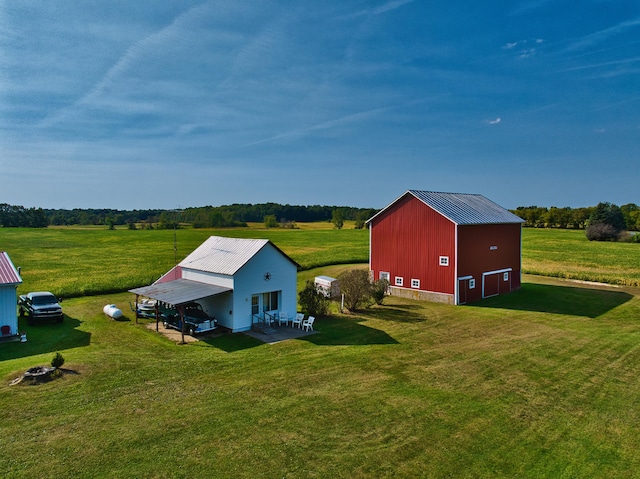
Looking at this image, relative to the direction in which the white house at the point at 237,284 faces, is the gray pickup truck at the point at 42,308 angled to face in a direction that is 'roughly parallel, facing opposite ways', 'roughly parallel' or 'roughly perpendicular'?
roughly parallel

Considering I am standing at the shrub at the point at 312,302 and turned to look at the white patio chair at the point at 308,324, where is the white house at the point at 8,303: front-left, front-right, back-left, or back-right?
front-right

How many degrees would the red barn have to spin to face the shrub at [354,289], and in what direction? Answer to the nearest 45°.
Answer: approximately 90° to its right

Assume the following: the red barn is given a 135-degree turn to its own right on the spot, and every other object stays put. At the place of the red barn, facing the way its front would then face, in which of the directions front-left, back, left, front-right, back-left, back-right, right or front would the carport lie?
front-left

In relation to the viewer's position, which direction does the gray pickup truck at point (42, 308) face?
facing the viewer and to the right of the viewer

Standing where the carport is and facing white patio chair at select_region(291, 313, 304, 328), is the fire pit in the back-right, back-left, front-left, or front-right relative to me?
back-right

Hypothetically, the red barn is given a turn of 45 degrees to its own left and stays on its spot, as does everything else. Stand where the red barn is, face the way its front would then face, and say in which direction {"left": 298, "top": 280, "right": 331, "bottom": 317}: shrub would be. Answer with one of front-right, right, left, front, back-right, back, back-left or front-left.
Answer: back-right

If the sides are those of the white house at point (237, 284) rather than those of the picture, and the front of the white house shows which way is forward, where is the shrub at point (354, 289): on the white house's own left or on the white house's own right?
on the white house's own left

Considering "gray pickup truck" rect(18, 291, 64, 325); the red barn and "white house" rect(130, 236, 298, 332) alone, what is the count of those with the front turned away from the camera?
0

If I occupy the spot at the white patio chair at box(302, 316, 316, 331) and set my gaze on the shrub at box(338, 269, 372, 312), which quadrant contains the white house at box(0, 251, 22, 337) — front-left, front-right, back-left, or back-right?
back-left

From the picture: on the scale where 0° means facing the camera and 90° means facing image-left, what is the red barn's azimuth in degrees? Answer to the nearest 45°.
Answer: approximately 315°

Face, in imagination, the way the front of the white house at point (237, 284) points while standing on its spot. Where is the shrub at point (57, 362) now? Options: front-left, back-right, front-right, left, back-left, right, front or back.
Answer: right

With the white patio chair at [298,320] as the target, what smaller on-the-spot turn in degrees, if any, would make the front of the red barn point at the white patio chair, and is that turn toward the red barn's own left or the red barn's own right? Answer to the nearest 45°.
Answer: approximately 90° to the red barn's own right
